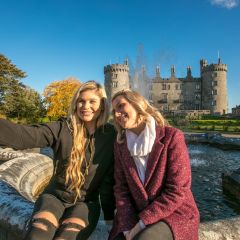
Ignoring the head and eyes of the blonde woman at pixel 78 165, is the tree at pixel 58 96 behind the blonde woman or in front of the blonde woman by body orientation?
behind

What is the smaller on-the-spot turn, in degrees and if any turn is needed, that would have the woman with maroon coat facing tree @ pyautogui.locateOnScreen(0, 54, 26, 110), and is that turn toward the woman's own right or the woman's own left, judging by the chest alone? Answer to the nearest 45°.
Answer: approximately 90° to the woman's own right

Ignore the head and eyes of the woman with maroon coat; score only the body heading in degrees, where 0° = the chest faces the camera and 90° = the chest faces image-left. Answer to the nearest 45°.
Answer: approximately 45°

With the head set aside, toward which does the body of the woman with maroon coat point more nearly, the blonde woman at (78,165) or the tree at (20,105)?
the blonde woman

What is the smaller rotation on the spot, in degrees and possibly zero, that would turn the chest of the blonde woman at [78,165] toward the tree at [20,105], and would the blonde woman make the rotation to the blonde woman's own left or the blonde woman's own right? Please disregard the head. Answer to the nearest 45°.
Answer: approximately 180°

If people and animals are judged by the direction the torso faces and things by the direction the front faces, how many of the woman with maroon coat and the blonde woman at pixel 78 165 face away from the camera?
0

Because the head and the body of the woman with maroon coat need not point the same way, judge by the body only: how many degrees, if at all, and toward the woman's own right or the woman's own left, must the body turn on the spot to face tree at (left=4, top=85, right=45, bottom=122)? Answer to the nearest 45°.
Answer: approximately 90° to the woman's own right

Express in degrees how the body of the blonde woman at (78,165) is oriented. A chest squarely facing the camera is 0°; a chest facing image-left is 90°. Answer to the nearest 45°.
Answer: approximately 0°

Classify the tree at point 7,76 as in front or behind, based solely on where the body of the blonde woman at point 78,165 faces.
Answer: behind

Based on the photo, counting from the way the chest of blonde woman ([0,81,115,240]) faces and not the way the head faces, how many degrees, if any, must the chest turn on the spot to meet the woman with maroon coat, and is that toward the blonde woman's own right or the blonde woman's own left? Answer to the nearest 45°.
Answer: approximately 45° to the blonde woman's own left
